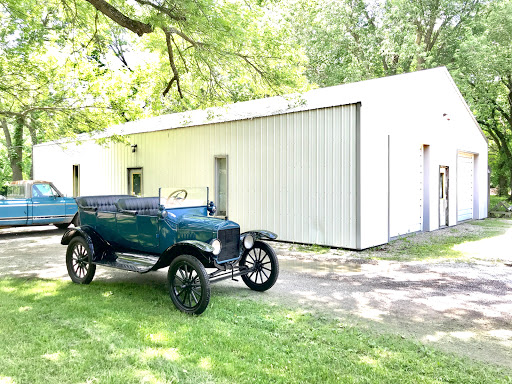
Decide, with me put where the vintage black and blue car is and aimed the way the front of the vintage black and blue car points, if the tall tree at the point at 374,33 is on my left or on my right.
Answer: on my left

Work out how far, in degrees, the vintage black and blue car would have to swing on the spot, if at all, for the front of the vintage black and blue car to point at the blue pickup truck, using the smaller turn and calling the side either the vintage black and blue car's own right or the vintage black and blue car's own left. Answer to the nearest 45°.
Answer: approximately 180°

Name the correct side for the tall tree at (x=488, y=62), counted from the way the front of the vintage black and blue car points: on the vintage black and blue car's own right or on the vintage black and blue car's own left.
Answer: on the vintage black and blue car's own left

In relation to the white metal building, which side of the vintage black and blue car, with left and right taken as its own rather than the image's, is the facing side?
left

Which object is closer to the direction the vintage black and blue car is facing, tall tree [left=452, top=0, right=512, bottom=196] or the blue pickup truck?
the tall tree

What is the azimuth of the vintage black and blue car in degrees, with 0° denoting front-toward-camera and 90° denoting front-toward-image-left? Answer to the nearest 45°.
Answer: approximately 315°
